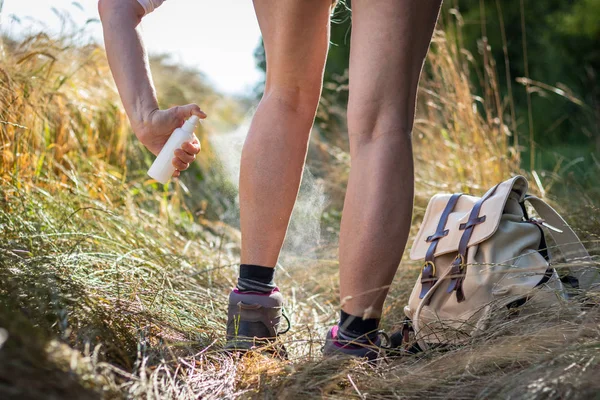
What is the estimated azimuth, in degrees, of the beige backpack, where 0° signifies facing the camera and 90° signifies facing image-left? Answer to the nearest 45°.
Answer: approximately 45°
